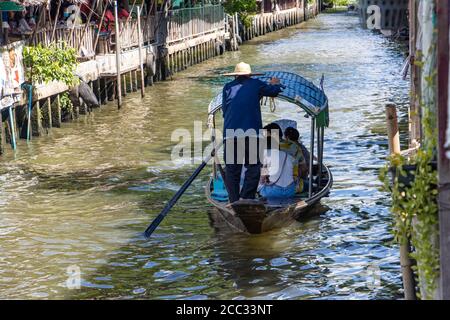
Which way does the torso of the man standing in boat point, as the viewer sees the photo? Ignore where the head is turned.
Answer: away from the camera

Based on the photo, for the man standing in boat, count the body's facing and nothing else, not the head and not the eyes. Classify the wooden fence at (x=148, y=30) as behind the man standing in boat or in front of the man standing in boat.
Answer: in front

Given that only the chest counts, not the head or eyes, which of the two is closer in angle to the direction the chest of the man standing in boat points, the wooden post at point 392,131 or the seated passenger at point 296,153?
the seated passenger

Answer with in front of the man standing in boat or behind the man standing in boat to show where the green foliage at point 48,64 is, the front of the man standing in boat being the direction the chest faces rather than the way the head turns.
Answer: in front

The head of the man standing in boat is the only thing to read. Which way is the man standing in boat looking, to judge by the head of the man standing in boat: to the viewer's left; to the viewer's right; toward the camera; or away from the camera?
away from the camera

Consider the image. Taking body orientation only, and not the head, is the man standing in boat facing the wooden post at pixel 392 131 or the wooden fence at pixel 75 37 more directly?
the wooden fence

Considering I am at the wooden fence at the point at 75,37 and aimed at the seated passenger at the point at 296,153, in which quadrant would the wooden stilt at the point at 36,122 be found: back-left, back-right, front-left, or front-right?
front-right

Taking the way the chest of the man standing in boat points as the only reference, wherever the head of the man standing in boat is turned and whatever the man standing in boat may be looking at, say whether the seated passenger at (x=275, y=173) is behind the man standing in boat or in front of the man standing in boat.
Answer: in front

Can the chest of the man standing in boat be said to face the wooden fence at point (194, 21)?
yes

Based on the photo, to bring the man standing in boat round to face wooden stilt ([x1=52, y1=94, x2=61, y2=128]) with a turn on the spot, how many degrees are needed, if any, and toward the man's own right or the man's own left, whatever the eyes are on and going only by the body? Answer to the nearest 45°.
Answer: approximately 45° to the man's own left
